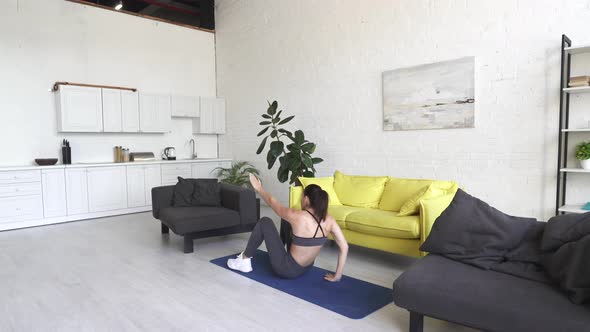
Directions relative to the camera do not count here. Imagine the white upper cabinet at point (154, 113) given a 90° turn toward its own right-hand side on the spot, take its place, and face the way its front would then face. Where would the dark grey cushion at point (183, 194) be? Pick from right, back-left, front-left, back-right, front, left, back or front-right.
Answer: left

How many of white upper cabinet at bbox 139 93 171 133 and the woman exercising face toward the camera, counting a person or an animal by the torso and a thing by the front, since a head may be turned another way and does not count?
1

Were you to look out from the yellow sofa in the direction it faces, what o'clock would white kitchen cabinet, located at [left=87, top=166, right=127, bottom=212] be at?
The white kitchen cabinet is roughly at 2 o'clock from the yellow sofa.

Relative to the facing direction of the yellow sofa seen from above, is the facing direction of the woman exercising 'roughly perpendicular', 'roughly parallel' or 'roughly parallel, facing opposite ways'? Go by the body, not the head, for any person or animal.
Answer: roughly perpendicular

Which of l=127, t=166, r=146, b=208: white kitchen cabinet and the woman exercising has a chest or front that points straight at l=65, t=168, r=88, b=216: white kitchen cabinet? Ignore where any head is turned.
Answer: the woman exercising

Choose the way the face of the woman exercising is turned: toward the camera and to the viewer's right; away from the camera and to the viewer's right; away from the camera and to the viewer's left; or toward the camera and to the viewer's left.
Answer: away from the camera and to the viewer's left

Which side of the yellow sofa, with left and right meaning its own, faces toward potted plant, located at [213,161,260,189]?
right

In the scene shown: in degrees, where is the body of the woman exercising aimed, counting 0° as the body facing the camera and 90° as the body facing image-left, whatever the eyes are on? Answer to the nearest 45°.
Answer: approximately 135°

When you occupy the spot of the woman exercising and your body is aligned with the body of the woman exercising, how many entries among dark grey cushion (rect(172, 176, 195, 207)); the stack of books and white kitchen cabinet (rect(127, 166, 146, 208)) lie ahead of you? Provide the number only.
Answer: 2

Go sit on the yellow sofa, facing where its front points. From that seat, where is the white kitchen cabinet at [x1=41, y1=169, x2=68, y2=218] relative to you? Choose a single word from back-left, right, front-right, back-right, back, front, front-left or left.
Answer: front-right

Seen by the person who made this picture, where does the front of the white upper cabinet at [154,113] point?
facing the viewer

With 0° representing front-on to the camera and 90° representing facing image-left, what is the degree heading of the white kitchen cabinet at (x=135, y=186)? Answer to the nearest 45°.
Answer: approximately 315°

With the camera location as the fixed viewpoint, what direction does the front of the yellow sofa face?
facing the viewer and to the left of the viewer
